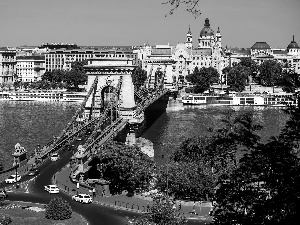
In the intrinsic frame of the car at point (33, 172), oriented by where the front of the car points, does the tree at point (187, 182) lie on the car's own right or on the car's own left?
on the car's own left

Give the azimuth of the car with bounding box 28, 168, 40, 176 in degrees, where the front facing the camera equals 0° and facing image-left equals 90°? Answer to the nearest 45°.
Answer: approximately 45°

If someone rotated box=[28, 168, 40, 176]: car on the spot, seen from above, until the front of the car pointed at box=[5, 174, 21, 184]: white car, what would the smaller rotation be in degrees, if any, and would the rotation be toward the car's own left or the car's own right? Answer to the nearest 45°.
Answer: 0° — it already faces it
